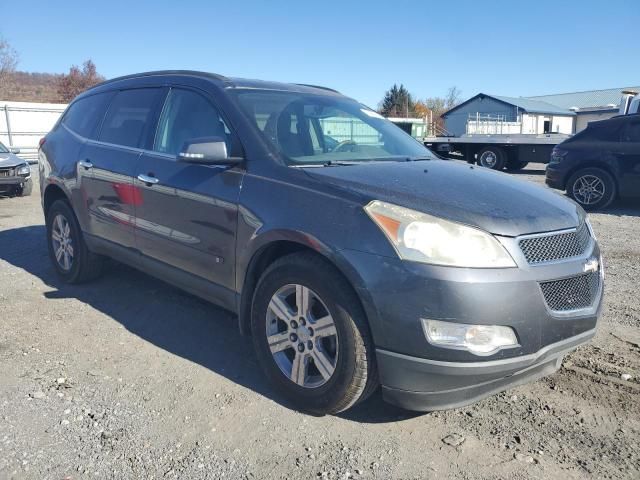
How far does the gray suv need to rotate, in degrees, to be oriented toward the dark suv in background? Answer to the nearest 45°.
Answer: approximately 90° to its left

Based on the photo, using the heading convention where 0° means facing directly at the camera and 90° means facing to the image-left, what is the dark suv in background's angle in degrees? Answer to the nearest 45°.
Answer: approximately 270°

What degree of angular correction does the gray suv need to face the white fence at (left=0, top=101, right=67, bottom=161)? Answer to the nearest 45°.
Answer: approximately 180°

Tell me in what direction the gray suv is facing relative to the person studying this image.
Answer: facing the viewer and to the right of the viewer
